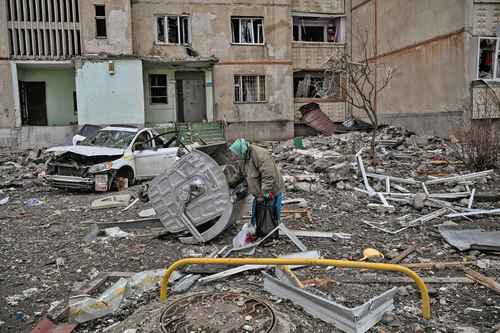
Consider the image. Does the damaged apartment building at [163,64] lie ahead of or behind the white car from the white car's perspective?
behind

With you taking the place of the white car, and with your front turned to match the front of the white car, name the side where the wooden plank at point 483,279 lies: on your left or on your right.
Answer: on your left

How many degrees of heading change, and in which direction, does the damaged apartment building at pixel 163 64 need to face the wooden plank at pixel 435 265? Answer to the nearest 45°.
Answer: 0° — it already faces it

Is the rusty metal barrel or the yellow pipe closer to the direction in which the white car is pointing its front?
the yellow pipe

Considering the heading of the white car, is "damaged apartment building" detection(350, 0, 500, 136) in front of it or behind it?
behind

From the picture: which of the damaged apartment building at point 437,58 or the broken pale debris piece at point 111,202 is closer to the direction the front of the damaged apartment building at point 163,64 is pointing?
the broken pale debris piece

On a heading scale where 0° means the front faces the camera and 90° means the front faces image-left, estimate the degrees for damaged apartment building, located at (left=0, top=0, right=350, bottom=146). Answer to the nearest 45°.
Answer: approximately 0°

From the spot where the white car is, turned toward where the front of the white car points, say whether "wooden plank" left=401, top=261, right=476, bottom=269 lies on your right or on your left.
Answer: on your left

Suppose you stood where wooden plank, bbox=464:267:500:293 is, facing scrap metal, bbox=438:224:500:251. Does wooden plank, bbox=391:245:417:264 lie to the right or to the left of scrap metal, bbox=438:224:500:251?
left

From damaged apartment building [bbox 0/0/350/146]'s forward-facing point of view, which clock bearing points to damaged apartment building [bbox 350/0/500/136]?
damaged apartment building [bbox 350/0/500/136] is roughly at 10 o'clock from damaged apartment building [bbox 0/0/350/146].

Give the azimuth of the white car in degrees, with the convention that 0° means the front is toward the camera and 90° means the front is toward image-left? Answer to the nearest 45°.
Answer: approximately 45°
